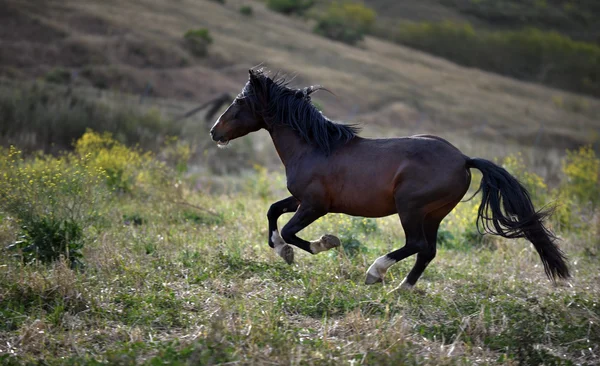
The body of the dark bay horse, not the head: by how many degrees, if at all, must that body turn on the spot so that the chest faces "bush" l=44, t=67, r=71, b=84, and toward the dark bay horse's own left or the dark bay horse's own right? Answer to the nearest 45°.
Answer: approximately 45° to the dark bay horse's own right

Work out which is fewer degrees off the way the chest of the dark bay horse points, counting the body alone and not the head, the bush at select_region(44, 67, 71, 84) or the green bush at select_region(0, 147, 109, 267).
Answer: the green bush

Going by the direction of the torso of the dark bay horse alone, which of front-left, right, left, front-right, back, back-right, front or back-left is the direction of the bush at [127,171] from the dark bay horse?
front-right

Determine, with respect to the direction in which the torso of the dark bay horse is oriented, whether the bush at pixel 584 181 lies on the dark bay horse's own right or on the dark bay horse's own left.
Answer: on the dark bay horse's own right

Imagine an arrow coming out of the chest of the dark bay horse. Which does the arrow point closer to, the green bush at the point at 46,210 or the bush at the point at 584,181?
the green bush

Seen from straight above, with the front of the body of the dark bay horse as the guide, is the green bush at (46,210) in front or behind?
in front

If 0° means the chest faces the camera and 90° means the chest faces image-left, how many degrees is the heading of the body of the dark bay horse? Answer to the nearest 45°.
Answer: approximately 90°

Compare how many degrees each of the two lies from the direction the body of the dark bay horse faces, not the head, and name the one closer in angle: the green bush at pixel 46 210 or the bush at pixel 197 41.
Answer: the green bush

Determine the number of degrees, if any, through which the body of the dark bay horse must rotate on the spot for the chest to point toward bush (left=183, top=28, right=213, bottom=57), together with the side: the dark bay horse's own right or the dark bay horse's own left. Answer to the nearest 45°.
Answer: approximately 90° to the dark bay horse's own right

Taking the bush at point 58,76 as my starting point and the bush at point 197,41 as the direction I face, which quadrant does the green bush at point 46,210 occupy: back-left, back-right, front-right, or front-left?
back-right

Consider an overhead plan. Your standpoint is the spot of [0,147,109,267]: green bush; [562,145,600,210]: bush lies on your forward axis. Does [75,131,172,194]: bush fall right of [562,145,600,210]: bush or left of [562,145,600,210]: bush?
left

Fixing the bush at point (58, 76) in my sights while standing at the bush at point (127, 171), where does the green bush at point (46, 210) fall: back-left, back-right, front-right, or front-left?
back-left
